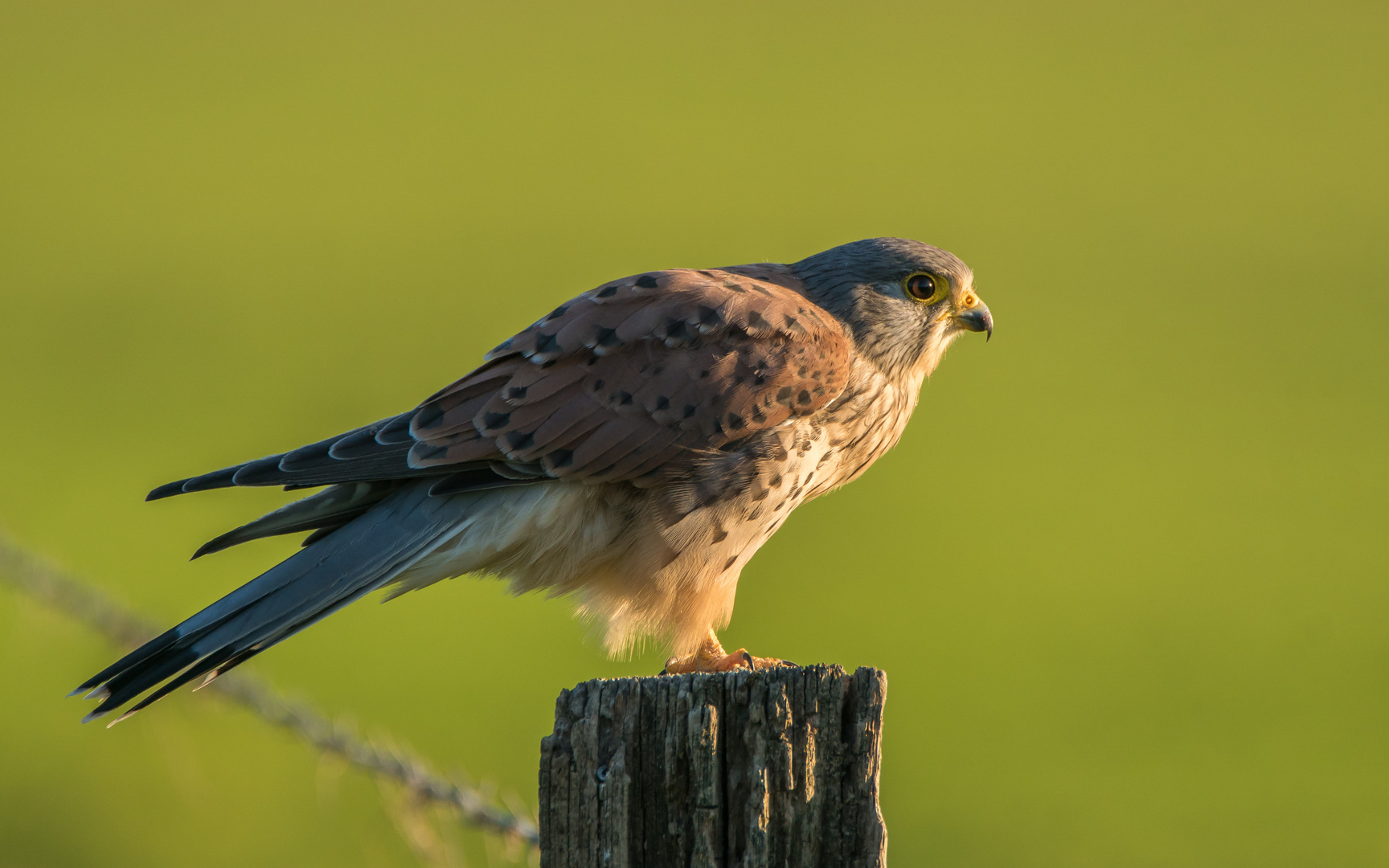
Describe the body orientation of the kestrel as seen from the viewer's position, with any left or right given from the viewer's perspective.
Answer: facing to the right of the viewer
